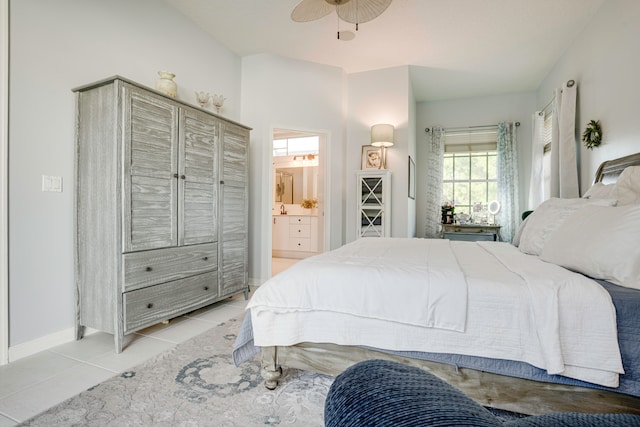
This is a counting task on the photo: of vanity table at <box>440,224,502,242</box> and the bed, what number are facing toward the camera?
1

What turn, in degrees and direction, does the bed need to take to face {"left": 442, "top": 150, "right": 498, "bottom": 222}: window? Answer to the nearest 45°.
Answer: approximately 90° to its right

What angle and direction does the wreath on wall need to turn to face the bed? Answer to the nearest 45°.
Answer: approximately 45° to its left

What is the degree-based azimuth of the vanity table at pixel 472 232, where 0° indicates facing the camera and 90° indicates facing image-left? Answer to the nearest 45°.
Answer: approximately 0°

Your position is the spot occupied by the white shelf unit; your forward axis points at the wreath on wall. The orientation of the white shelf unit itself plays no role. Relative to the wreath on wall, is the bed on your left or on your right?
right

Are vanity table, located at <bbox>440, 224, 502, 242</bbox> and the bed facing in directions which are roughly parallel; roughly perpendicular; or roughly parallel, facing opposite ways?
roughly perpendicular

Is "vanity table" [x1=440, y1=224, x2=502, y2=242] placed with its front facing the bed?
yes

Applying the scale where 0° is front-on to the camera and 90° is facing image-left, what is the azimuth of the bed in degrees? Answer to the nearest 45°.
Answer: approximately 90°

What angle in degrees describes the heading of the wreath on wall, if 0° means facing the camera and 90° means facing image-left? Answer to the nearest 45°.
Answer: approximately 45°

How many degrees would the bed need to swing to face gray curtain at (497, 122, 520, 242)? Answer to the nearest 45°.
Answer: approximately 90° to its right
